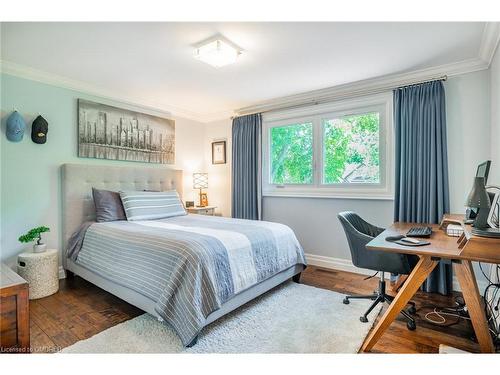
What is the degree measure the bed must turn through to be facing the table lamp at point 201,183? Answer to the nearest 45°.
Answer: approximately 135° to its left

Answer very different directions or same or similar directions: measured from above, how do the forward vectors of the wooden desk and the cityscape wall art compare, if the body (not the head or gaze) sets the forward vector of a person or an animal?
very different directions

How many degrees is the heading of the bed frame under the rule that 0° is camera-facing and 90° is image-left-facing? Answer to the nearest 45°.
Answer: approximately 315°

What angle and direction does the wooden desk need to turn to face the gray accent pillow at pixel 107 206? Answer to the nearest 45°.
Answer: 0° — it already faces it

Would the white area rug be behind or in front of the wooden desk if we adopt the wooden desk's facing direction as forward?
in front

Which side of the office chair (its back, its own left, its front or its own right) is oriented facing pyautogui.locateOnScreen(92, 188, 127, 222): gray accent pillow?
back

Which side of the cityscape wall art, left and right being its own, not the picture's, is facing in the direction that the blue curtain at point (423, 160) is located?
front

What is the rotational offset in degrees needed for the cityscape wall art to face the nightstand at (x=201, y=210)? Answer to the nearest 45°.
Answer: approximately 45° to its left

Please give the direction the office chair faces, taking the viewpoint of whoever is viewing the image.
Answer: facing to the right of the viewer

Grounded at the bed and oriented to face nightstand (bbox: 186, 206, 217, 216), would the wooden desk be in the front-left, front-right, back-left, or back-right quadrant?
back-right

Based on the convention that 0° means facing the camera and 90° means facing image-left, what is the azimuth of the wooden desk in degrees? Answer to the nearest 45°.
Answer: approximately 90°

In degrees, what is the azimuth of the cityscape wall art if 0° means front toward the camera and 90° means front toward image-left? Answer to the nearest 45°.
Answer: approximately 315°
